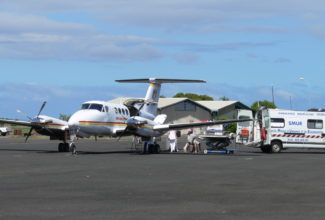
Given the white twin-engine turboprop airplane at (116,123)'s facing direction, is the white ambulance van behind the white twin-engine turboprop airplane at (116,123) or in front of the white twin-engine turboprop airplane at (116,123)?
behind

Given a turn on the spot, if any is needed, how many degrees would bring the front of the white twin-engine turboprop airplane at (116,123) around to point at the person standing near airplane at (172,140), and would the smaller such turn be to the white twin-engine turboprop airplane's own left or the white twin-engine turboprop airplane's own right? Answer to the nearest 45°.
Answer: approximately 180°

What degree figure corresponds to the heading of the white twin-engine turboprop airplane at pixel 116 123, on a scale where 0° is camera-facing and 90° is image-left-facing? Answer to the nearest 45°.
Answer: approximately 45°
